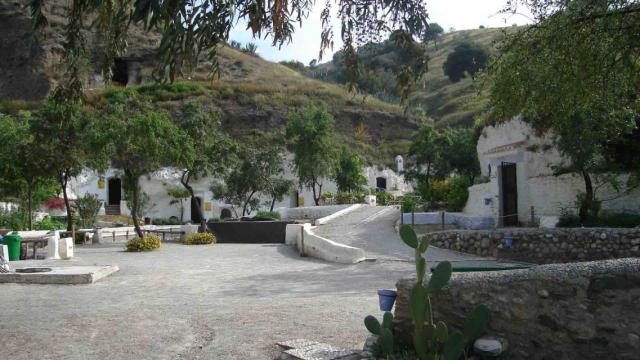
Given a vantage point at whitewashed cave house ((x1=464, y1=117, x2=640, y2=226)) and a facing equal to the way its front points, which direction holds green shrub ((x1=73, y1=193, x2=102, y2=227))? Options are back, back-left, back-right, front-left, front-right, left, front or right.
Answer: front-right

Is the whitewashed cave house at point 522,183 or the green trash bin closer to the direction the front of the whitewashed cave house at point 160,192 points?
the green trash bin

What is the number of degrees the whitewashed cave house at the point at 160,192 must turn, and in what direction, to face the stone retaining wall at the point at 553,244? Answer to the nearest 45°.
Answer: approximately 45° to its left

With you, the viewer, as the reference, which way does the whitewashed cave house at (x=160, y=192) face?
facing the viewer

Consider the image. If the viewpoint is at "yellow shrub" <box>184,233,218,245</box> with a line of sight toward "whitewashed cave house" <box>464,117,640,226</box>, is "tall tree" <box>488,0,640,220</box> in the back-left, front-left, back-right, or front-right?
front-right

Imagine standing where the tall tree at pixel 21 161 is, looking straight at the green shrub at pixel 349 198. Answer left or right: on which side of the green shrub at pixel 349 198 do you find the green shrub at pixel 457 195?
right

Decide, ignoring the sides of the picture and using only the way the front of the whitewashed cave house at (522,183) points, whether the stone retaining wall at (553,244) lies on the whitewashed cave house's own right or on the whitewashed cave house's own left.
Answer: on the whitewashed cave house's own left

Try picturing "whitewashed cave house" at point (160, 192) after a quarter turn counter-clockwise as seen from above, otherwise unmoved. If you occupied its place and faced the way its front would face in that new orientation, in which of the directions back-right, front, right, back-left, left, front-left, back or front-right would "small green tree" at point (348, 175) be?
front

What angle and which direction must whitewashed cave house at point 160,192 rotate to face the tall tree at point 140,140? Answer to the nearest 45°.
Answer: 0° — it already faces it

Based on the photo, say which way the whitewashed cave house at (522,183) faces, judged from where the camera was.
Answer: facing the viewer and to the left of the viewer

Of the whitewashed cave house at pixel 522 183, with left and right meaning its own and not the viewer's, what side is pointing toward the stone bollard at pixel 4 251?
front

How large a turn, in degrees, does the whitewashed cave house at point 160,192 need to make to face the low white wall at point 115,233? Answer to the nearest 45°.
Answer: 0° — it already faces it

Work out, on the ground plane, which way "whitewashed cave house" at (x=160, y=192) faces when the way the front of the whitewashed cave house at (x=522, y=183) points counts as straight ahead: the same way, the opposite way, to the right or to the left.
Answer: to the left

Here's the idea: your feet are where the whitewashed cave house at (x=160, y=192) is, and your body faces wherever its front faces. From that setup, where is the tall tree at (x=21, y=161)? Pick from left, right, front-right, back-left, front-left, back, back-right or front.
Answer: front

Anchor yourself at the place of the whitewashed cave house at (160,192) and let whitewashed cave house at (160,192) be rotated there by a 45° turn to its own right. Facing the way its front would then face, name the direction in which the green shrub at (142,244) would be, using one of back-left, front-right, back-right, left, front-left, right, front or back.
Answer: front-left

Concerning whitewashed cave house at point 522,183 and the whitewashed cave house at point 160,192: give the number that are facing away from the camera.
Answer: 0
